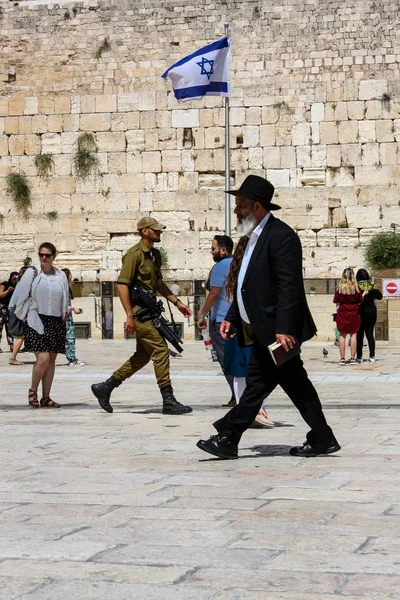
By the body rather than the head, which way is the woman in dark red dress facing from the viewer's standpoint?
away from the camera

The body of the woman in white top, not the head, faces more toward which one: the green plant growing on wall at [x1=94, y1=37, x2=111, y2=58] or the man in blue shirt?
the man in blue shirt

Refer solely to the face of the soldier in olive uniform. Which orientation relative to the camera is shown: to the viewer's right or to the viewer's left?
to the viewer's right

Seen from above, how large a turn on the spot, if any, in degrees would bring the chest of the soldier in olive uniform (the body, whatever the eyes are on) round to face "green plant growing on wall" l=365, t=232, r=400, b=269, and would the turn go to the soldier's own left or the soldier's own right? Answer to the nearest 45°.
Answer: approximately 90° to the soldier's own left

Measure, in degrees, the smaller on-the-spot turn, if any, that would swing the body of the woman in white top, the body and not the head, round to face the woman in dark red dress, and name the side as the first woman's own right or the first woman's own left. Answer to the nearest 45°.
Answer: approximately 135° to the first woman's own left

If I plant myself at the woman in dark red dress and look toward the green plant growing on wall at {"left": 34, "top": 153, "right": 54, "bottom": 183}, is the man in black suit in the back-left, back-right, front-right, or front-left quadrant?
back-left

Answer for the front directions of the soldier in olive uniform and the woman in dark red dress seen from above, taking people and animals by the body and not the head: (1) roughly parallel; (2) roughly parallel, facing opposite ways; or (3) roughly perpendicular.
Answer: roughly perpendicular

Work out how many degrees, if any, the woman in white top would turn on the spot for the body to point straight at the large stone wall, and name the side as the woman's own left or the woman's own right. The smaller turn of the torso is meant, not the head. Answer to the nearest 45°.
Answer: approximately 180°

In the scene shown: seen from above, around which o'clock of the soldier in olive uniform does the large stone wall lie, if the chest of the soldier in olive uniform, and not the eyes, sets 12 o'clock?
The large stone wall is roughly at 9 o'clock from the soldier in olive uniform.
